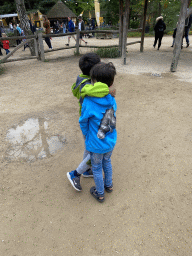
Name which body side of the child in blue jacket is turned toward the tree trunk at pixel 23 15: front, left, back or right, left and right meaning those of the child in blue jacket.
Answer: front

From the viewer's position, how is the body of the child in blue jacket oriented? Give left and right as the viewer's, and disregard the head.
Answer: facing away from the viewer and to the left of the viewer
